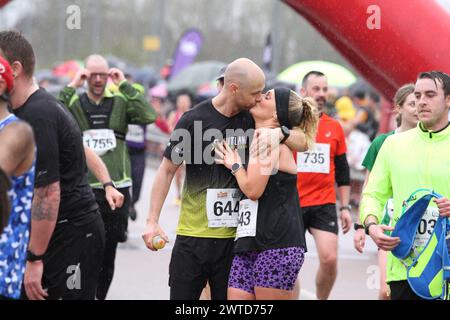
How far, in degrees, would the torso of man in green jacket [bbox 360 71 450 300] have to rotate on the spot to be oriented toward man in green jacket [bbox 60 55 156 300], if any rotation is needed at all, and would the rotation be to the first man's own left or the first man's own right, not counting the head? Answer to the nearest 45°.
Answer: approximately 135° to the first man's own right

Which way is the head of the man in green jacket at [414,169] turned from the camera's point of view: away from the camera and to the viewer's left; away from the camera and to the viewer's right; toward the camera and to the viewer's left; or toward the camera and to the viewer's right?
toward the camera and to the viewer's left

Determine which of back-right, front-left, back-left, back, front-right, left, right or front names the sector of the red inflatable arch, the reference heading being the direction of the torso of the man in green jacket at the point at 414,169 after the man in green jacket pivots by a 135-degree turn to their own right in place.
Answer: front-right

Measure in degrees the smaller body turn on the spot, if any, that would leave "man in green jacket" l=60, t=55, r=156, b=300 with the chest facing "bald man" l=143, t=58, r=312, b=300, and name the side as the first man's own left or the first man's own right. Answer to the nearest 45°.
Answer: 0° — they already face them

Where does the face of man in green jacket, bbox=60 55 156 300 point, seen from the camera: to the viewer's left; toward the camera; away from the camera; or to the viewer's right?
toward the camera

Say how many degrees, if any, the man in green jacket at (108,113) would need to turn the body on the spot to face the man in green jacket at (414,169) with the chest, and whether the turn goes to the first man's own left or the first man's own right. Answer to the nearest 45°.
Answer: approximately 45° to the first man's own left

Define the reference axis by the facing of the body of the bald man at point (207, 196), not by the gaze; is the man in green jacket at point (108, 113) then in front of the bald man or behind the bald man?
behind

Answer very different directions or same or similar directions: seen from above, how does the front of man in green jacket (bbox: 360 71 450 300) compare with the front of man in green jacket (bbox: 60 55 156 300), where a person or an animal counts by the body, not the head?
same or similar directions

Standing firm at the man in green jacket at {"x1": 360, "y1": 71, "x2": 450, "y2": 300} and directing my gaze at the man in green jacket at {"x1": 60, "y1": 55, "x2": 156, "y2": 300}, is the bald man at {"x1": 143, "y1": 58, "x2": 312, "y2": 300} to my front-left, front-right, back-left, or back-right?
front-left

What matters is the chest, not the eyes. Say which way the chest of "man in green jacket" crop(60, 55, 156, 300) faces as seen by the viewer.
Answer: toward the camera

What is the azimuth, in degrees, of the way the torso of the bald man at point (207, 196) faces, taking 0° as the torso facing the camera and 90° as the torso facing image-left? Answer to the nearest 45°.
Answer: approximately 315°

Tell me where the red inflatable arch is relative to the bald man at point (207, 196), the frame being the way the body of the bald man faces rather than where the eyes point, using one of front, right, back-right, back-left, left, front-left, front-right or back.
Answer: left

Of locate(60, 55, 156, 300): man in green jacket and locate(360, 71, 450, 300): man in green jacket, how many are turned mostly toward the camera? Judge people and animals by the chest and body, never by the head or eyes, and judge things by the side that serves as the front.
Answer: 2

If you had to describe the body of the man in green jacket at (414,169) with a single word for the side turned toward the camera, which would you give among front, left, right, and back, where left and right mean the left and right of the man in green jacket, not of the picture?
front
